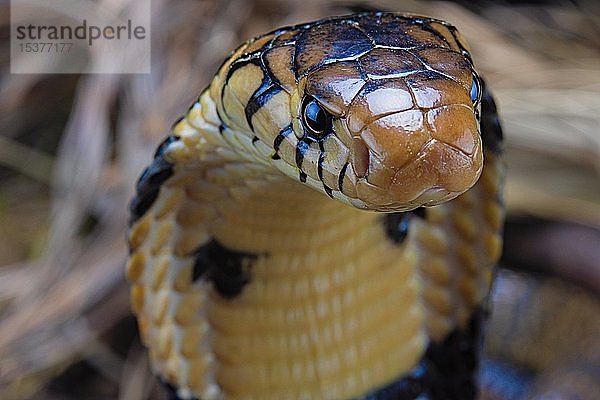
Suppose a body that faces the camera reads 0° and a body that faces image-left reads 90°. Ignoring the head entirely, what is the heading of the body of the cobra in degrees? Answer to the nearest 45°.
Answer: approximately 315°
